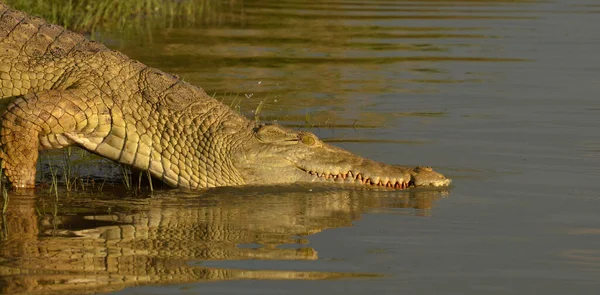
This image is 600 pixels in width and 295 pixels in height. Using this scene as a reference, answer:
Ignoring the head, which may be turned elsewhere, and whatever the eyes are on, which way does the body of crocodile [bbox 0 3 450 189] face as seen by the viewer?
to the viewer's right
